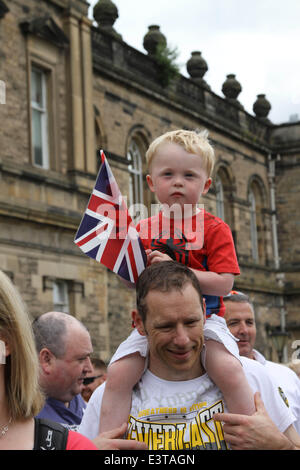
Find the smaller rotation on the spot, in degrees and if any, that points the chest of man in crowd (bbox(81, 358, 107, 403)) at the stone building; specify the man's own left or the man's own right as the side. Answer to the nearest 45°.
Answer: approximately 135° to the man's own right

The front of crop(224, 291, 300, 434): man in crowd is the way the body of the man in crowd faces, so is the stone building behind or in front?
behind

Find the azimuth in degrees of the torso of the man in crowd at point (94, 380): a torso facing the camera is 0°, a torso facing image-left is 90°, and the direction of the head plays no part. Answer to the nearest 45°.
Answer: approximately 45°

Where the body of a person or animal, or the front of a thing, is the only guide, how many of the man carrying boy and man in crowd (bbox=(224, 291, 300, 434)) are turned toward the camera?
2

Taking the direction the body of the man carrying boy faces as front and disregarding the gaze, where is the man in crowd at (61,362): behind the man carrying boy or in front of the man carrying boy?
behind

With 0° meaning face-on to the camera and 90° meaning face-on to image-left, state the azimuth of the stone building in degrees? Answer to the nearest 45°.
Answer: approximately 315°

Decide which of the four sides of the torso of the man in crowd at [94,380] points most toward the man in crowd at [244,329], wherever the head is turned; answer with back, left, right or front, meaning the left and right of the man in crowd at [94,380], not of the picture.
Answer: left
